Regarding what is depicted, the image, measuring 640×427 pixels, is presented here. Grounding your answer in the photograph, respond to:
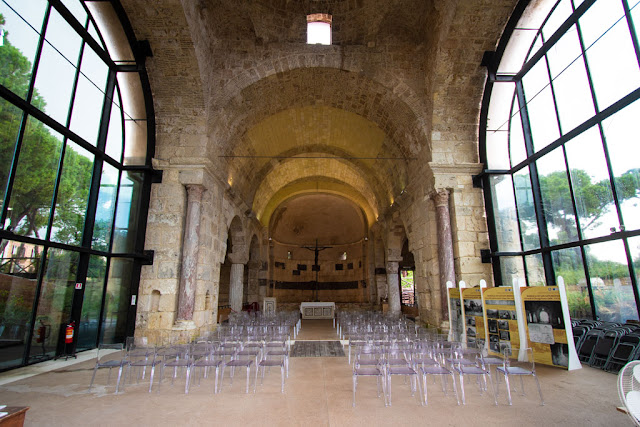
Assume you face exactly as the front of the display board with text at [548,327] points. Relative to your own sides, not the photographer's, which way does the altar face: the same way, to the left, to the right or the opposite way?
to the left

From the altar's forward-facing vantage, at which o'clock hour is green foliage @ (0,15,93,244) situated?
The green foliage is roughly at 1 o'clock from the altar.

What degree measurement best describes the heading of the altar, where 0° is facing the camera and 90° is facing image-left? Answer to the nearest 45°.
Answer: approximately 0°

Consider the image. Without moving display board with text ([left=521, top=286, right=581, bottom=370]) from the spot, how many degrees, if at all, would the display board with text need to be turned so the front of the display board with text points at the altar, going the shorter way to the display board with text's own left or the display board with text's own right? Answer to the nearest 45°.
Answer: approximately 90° to the display board with text's own right

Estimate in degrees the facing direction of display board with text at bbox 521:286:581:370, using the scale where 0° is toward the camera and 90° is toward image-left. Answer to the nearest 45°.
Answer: approximately 45°

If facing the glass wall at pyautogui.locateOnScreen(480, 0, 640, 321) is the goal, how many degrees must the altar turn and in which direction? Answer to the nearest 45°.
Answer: approximately 45° to its left

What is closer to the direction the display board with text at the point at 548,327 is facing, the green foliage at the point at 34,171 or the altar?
the green foliage

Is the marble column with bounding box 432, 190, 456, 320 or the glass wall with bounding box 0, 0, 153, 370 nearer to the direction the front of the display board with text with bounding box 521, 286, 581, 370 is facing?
the glass wall

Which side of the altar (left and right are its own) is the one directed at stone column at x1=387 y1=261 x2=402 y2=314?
left

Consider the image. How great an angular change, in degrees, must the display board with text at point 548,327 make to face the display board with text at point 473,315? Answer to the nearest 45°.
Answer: approximately 90° to its right
